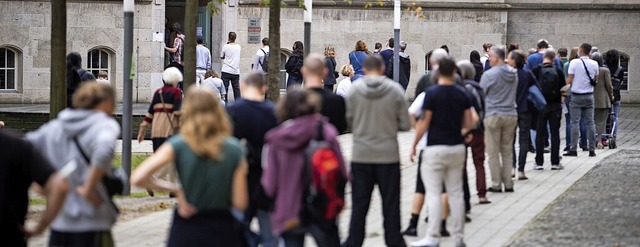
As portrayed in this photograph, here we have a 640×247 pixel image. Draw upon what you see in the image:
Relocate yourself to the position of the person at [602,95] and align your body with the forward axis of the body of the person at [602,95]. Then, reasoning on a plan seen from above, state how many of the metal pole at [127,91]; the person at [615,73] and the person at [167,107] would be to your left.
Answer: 2

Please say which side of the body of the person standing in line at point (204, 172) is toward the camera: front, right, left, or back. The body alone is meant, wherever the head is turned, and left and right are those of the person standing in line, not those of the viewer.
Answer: back

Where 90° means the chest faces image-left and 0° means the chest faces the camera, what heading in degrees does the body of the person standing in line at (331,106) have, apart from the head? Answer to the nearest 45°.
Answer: approximately 180°

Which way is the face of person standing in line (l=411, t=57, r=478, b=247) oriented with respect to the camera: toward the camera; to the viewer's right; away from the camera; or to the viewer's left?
away from the camera

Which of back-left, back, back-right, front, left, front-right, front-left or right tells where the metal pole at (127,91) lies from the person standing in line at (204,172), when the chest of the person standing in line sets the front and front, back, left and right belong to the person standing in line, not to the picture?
front

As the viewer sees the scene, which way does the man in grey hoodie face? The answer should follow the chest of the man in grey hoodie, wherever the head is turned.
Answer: away from the camera

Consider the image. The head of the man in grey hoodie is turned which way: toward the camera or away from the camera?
away from the camera

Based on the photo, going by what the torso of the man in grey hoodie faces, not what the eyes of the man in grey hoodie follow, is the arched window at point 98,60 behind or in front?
in front

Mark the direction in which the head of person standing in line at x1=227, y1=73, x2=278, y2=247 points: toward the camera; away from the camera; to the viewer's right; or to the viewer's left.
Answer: away from the camera

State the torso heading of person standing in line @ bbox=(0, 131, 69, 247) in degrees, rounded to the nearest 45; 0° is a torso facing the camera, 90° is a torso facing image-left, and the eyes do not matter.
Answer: approximately 180°

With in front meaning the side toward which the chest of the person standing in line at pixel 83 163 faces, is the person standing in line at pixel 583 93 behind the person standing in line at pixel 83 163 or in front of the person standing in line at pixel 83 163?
in front

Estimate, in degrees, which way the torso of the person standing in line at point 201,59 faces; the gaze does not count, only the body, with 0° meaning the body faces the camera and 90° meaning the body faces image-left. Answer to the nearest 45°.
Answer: approximately 180°

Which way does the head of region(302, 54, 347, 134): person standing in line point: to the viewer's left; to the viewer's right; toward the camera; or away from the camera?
away from the camera
